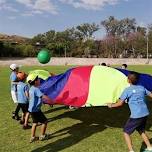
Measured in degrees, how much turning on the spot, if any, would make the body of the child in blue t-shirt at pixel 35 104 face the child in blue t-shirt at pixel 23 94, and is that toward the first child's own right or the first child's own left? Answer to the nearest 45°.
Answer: approximately 90° to the first child's own left

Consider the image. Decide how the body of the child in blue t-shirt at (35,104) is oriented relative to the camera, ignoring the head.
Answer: to the viewer's right

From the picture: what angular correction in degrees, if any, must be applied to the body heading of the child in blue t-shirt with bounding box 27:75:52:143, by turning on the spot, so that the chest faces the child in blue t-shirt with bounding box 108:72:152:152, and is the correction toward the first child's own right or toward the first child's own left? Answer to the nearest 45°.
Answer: approximately 45° to the first child's own right

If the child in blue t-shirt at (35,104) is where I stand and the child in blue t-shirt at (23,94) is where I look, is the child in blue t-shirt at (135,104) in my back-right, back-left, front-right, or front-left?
back-right

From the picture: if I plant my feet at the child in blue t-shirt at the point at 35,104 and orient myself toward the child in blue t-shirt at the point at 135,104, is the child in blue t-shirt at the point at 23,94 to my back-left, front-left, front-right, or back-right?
back-left
